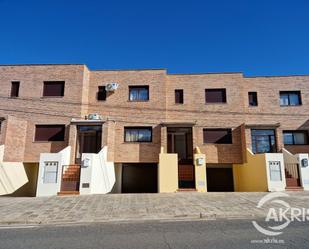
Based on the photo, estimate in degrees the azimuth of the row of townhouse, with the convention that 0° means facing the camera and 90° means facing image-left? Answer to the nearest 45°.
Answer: approximately 0°
